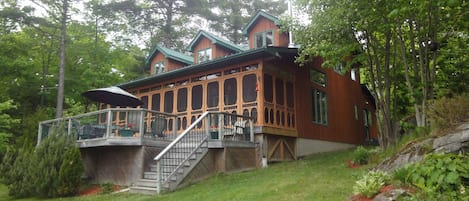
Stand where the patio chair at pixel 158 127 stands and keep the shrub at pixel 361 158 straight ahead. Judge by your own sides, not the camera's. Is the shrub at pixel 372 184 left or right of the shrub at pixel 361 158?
right

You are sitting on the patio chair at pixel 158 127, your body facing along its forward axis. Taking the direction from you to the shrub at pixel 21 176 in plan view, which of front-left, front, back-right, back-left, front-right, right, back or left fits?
front-right

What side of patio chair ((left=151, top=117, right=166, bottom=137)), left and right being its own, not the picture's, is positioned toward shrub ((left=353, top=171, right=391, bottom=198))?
left

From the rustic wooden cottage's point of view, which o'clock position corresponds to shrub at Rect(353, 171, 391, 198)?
The shrub is roughly at 10 o'clock from the rustic wooden cottage.

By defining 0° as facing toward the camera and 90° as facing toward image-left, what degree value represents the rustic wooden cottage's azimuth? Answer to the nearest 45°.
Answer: approximately 45°

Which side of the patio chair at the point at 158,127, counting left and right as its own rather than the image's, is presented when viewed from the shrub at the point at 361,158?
left

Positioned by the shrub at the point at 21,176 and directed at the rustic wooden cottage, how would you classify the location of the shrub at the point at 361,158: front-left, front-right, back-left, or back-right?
front-right

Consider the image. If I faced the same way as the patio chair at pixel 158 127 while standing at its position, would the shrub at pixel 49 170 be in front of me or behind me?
in front

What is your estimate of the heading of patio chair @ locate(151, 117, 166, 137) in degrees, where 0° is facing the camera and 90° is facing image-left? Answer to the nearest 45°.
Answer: approximately 45°
